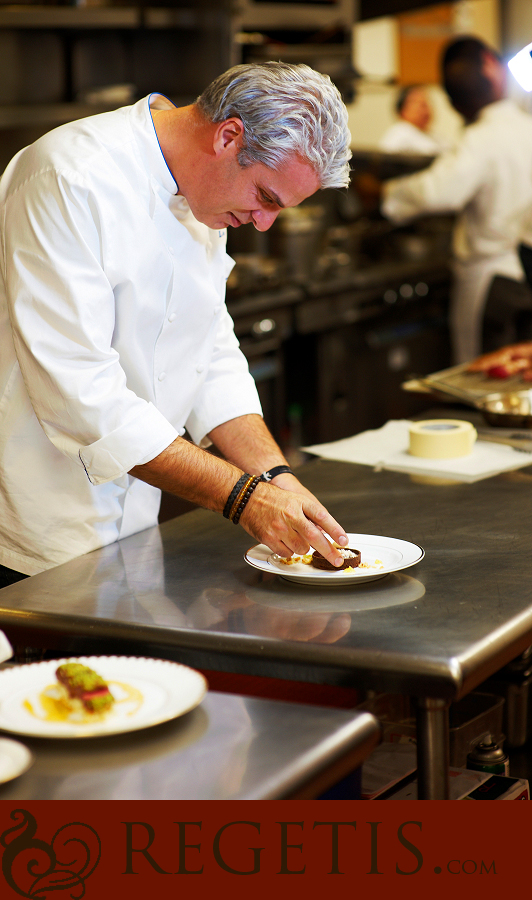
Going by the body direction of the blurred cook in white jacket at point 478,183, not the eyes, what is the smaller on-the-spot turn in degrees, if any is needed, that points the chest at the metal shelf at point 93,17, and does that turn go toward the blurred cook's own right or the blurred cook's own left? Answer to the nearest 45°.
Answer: approximately 90° to the blurred cook's own left

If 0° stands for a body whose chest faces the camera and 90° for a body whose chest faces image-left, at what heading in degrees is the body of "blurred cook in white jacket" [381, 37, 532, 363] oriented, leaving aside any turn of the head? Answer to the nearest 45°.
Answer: approximately 135°

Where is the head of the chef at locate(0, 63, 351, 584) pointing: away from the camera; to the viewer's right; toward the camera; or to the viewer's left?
to the viewer's right

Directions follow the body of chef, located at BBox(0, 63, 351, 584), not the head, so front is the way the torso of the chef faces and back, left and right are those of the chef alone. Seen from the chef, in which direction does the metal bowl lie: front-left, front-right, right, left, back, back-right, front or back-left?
left

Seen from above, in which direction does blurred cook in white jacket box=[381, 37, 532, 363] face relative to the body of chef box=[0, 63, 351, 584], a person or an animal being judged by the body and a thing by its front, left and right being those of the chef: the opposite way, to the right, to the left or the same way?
the opposite way

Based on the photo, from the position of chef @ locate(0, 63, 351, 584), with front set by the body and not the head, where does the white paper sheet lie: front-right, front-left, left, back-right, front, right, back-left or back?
left

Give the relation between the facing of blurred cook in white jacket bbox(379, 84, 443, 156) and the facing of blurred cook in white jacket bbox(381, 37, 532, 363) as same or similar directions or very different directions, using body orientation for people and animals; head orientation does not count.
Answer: very different directions

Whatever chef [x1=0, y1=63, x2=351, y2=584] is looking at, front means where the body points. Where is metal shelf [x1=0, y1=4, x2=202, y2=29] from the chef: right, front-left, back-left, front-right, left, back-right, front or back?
back-left

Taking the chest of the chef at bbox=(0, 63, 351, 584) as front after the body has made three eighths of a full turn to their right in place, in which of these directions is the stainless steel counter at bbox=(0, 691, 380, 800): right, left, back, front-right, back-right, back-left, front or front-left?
left
